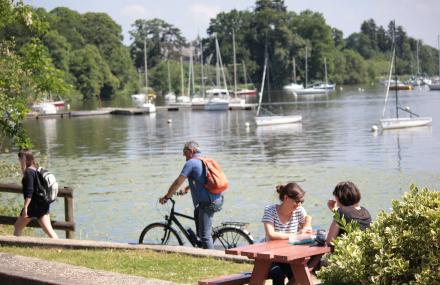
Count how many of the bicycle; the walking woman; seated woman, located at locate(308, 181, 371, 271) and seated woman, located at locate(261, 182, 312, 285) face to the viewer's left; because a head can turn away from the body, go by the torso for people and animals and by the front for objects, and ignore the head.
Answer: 3

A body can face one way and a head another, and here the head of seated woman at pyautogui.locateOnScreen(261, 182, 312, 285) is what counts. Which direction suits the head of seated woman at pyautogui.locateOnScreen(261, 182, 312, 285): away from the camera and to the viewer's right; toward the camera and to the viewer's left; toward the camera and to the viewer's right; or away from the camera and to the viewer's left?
toward the camera and to the viewer's right

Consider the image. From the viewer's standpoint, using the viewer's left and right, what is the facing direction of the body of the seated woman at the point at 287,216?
facing the viewer and to the right of the viewer

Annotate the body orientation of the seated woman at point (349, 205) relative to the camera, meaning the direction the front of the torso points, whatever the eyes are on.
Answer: to the viewer's left

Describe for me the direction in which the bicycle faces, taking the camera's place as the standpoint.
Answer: facing to the left of the viewer

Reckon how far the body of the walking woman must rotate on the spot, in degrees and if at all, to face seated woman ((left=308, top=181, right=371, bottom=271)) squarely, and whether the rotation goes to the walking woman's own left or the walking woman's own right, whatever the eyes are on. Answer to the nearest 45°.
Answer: approximately 135° to the walking woman's own left

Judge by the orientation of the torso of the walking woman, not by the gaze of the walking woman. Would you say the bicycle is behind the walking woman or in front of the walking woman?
behind

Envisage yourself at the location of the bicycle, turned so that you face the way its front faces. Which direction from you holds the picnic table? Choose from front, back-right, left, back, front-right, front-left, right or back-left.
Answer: left

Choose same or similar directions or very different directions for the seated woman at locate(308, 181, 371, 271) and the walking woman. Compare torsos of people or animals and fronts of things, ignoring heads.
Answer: same or similar directions

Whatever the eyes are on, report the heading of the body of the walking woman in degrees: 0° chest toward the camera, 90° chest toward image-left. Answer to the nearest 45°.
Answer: approximately 90°

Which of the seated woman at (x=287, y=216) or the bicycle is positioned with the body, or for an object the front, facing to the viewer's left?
the bicycle

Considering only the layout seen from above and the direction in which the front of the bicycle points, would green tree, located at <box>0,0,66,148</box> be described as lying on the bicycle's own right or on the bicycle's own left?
on the bicycle's own right
